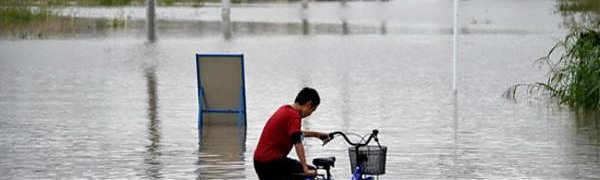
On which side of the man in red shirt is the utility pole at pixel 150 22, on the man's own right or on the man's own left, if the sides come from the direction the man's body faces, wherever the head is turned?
on the man's own left

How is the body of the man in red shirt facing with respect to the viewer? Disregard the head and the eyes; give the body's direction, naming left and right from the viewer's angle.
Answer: facing to the right of the viewer

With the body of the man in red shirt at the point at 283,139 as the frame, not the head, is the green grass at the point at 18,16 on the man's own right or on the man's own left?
on the man's own left

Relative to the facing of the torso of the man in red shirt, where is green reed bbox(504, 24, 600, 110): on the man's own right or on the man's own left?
on the man's own left
